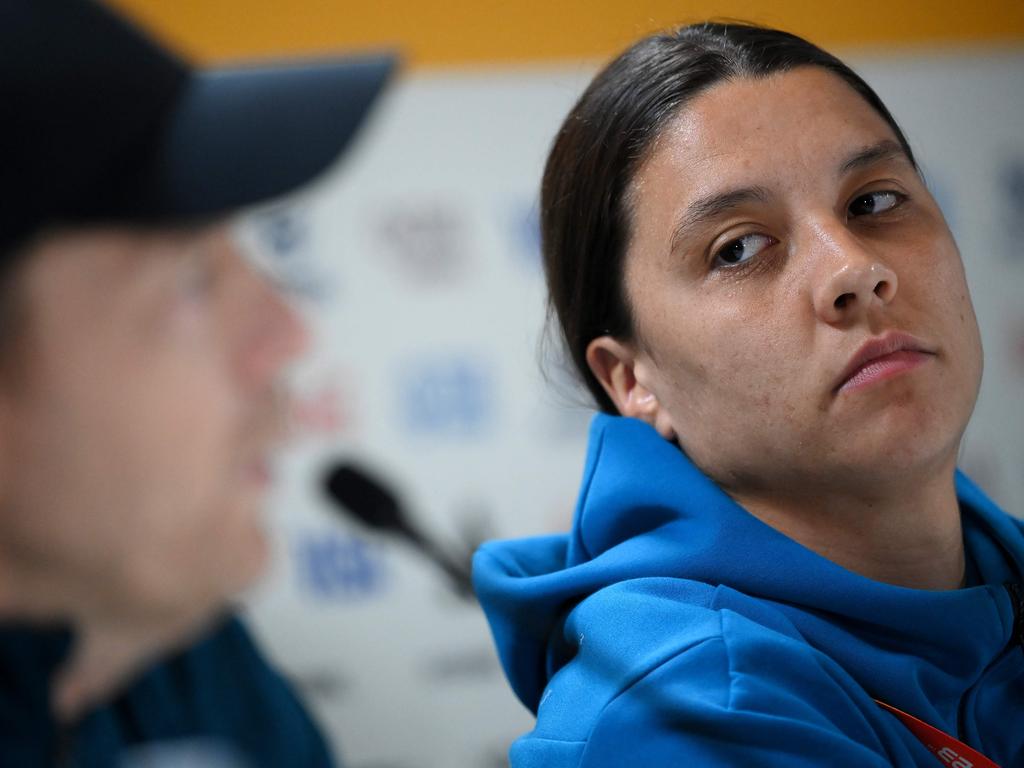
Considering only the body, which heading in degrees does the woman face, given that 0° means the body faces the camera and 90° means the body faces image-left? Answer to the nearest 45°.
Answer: approximately 315°

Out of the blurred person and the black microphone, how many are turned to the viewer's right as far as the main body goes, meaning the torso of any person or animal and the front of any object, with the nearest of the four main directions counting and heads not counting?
1

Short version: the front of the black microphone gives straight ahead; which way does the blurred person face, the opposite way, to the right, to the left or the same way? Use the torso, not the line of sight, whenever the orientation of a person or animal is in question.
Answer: the opposite way

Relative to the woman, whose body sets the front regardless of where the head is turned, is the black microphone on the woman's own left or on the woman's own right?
on the woman's own right

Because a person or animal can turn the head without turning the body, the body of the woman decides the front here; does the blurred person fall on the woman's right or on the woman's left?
on the woman's right

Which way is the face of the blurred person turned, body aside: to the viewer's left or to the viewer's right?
to the viewer's right

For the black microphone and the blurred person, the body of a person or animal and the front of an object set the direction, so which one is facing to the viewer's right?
the blurred person

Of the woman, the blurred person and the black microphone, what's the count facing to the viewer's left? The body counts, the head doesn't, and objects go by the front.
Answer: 1

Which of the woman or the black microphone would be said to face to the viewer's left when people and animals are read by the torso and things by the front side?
the black microphone

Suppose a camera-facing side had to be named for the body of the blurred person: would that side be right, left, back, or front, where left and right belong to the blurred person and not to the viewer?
right

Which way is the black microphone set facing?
to the viewer's left
